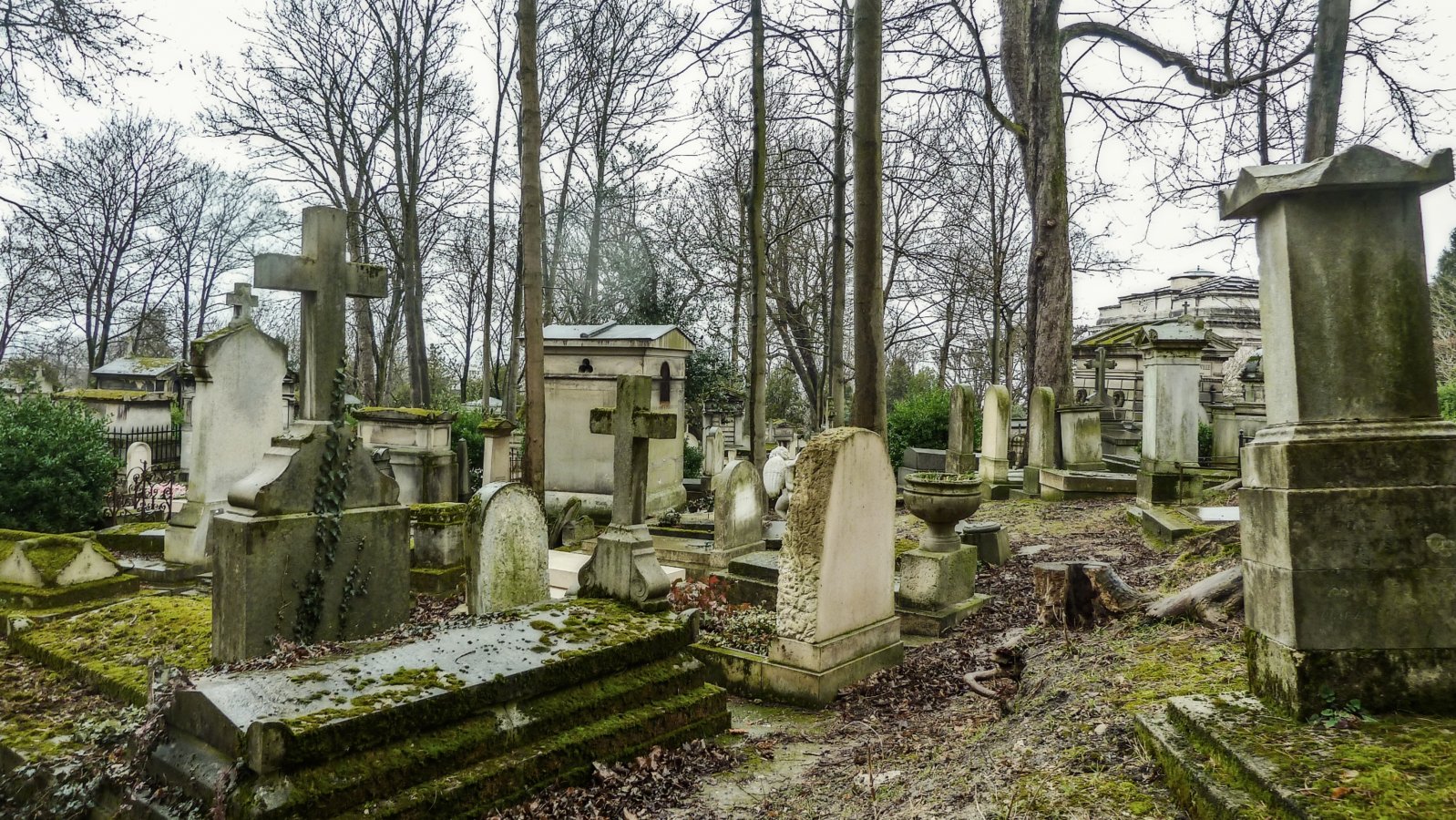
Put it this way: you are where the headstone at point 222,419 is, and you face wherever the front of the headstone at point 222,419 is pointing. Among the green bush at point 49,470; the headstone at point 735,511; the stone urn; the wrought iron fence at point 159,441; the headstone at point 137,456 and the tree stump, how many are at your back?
3

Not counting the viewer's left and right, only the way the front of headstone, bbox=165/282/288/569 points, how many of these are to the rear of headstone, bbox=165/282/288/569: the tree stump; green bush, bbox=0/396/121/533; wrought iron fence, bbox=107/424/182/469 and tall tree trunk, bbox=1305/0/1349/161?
2

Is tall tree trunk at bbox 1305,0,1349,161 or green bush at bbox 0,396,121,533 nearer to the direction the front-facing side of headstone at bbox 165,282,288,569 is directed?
the green bush
